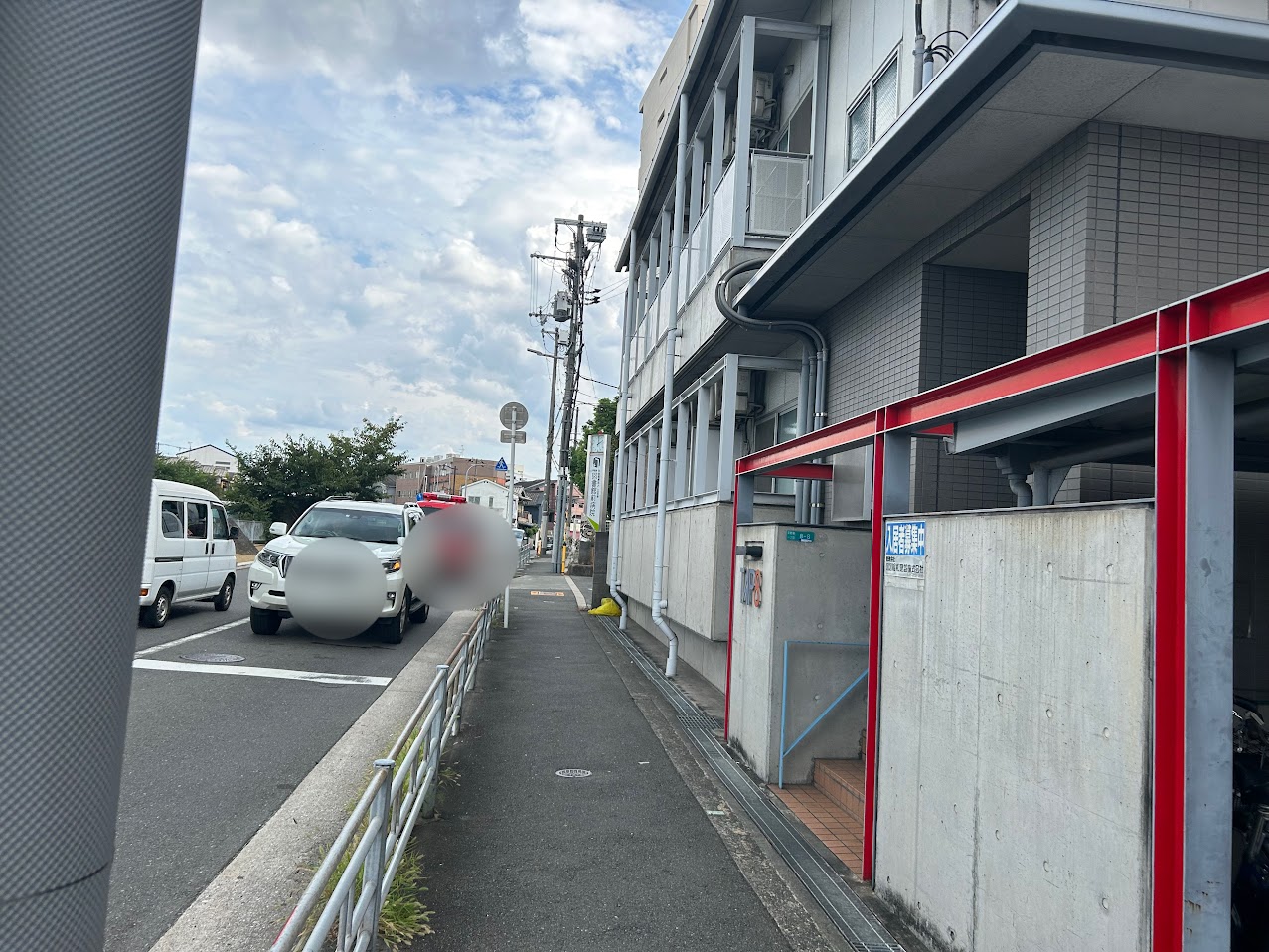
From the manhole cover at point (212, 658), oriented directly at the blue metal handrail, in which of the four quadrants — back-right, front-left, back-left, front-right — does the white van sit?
back-left

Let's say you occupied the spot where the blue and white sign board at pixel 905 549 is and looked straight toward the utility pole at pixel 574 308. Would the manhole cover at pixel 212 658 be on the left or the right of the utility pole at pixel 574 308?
left

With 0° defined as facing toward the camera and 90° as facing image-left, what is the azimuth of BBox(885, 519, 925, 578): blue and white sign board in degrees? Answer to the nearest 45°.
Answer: approximately 45°

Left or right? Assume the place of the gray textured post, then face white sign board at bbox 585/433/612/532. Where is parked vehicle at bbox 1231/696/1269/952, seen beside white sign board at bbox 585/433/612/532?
right

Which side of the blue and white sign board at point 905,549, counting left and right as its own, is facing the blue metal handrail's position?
right

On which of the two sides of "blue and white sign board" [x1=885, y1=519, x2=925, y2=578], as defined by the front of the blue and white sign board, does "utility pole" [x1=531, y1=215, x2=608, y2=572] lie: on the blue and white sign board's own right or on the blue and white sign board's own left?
on the blue and white sign board's own right

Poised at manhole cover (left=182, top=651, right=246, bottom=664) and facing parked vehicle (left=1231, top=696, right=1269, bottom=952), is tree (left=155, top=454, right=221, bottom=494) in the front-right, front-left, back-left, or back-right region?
back-left

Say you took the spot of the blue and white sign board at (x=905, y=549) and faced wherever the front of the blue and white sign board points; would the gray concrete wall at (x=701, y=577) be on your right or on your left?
on your right

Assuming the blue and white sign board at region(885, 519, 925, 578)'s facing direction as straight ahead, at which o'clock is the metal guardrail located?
The metal guardrail is roughly at 12 o'clock from the blue and white sign board.

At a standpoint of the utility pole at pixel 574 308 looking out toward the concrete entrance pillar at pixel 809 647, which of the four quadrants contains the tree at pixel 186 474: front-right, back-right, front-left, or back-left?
back-right
